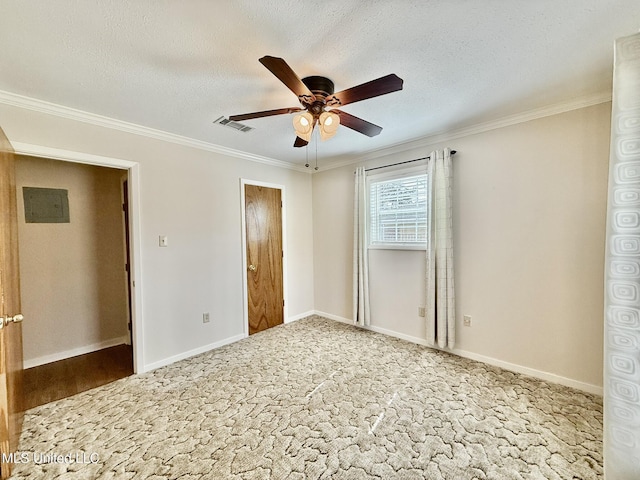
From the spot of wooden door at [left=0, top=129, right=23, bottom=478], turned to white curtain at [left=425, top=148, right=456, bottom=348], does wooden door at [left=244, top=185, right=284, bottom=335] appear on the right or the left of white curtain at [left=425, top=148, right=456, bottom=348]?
left

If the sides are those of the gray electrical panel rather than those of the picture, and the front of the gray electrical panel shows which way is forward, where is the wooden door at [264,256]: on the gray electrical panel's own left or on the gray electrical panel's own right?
on the gray electrical panel's own left

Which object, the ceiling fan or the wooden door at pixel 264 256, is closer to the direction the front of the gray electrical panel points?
the ceiling fan

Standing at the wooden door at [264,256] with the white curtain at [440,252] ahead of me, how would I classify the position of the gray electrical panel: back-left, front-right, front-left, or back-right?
back-right

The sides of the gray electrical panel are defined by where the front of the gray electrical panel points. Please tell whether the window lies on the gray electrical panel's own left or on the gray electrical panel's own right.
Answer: on the gray electrical panel's own left

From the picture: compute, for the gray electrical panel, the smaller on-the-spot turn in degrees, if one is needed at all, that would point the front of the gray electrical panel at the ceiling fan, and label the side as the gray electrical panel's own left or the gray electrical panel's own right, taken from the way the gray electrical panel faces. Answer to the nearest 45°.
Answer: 0° — it already faces it

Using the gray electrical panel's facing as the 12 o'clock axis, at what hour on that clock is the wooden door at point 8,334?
The wooden door is roughly at 12 o'clock from the gray electrical panel.

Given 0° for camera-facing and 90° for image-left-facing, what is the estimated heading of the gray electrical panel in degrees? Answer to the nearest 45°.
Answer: approximately 0°
